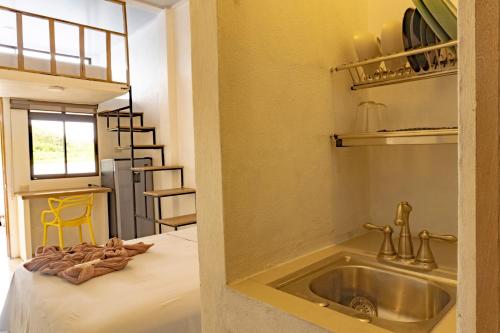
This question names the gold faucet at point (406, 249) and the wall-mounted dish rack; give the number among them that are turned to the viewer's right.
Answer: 0

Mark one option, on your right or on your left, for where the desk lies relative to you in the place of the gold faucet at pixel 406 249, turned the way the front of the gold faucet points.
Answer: on your right

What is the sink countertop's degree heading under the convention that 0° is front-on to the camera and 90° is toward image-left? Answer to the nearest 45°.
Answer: approximately 45°

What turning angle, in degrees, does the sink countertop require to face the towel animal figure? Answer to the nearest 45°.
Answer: approximately 90° to its right

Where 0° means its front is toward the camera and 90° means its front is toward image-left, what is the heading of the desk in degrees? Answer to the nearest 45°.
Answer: approximately 0°
